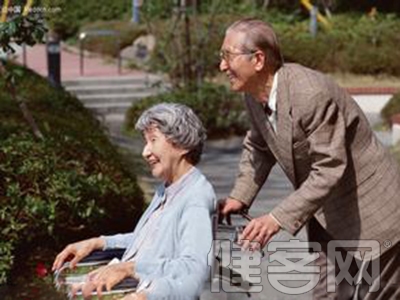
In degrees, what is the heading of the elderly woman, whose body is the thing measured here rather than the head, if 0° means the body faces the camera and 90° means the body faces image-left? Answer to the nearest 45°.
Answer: approximately 90°

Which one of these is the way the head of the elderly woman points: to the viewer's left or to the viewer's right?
to the viewer's left

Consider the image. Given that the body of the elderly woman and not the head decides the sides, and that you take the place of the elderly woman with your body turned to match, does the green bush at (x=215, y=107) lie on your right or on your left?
on your right

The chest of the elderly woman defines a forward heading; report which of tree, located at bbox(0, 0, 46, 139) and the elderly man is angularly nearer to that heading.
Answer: the tree

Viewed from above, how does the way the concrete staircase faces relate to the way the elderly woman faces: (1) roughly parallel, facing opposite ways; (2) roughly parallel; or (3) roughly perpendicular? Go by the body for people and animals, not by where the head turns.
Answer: roughly perpendicular

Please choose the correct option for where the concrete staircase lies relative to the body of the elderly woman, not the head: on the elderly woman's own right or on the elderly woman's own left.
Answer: on the elderly woman's own right

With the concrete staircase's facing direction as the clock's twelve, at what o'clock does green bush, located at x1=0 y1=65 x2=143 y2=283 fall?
The green bush is roughly at 12 o'clock from the concrete staircase.

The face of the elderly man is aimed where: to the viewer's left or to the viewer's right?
to the viewer's left
